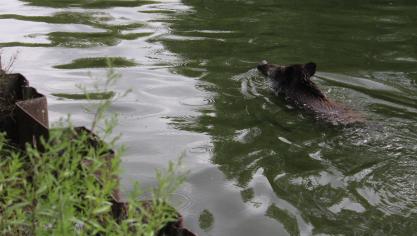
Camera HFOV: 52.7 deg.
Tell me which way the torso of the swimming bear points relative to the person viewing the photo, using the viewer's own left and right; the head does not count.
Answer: facing away from the viewer and to the left of the viewer
